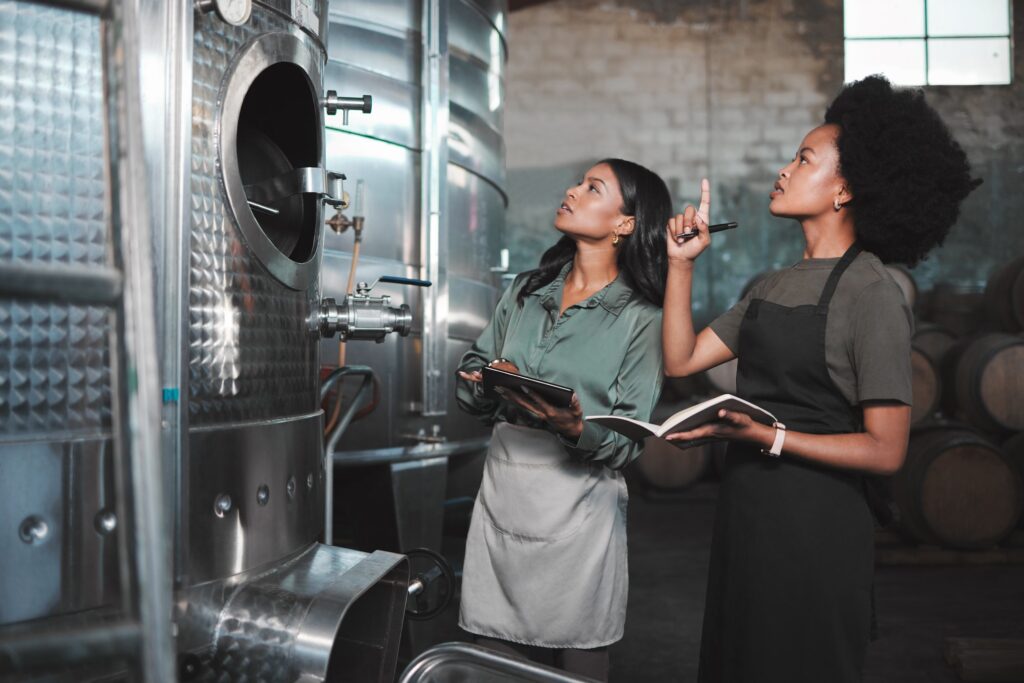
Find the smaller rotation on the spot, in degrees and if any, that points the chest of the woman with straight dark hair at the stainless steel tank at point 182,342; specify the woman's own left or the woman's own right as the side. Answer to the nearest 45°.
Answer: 0° — they already face it

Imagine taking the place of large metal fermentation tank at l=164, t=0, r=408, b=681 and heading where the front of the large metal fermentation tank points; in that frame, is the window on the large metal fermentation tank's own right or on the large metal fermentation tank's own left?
on the large metal fermentation tank's own left

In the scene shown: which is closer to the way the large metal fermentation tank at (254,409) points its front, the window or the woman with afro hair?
the woman with afro hair

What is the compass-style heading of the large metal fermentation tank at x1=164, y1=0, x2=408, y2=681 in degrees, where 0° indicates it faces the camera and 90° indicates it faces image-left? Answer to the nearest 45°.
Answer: approximately 315°

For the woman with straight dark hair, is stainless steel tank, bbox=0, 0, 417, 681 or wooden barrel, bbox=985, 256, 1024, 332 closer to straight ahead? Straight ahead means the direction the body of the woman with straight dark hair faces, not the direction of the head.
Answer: the stainless steel tank

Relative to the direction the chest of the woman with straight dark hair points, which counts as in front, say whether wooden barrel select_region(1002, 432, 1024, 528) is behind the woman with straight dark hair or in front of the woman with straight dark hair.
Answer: behind

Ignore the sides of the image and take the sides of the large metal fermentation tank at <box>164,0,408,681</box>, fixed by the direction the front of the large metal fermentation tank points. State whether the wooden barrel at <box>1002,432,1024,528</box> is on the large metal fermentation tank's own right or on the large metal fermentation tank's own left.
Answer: on the large metal fermentation tank's own left

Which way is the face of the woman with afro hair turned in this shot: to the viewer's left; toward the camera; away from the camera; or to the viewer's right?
to the viewer's left

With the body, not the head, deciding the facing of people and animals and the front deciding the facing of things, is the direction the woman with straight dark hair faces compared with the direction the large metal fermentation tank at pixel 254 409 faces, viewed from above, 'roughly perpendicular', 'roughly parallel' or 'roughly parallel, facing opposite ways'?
roughly perpendicular

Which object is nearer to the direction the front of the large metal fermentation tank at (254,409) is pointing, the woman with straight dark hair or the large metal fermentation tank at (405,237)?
the woman with straight dark hair

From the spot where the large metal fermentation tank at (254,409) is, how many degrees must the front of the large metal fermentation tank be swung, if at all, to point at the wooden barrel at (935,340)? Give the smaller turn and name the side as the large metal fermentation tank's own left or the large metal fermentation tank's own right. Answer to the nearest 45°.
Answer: approximately 90° to the large metal fermentation tank's own left
